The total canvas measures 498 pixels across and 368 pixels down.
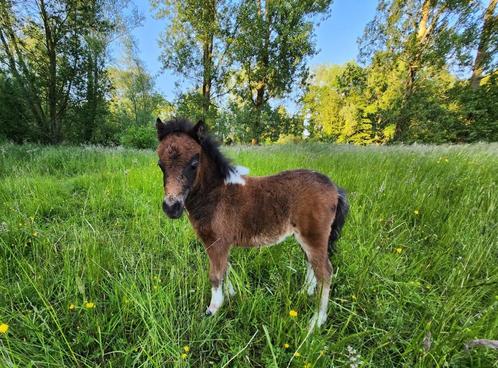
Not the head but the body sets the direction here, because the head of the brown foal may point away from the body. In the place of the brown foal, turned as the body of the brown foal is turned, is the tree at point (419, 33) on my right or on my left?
on my right

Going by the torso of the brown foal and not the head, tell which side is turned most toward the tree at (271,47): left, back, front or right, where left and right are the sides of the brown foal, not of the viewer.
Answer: right

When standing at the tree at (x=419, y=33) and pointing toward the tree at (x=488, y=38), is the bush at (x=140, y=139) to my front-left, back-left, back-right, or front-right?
back-right

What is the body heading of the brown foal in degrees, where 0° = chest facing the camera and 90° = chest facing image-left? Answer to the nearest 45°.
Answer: approximately 90°

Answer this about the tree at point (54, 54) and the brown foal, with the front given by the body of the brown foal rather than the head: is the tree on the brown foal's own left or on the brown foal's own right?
on the brown foal's own right

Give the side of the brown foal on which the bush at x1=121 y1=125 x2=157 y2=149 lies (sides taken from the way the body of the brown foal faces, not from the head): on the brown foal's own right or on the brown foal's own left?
on the brown foal's own right

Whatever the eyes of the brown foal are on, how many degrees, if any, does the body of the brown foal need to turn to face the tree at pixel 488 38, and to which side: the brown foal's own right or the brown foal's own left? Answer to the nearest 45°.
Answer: approximately 135° to the brown foal's own right
